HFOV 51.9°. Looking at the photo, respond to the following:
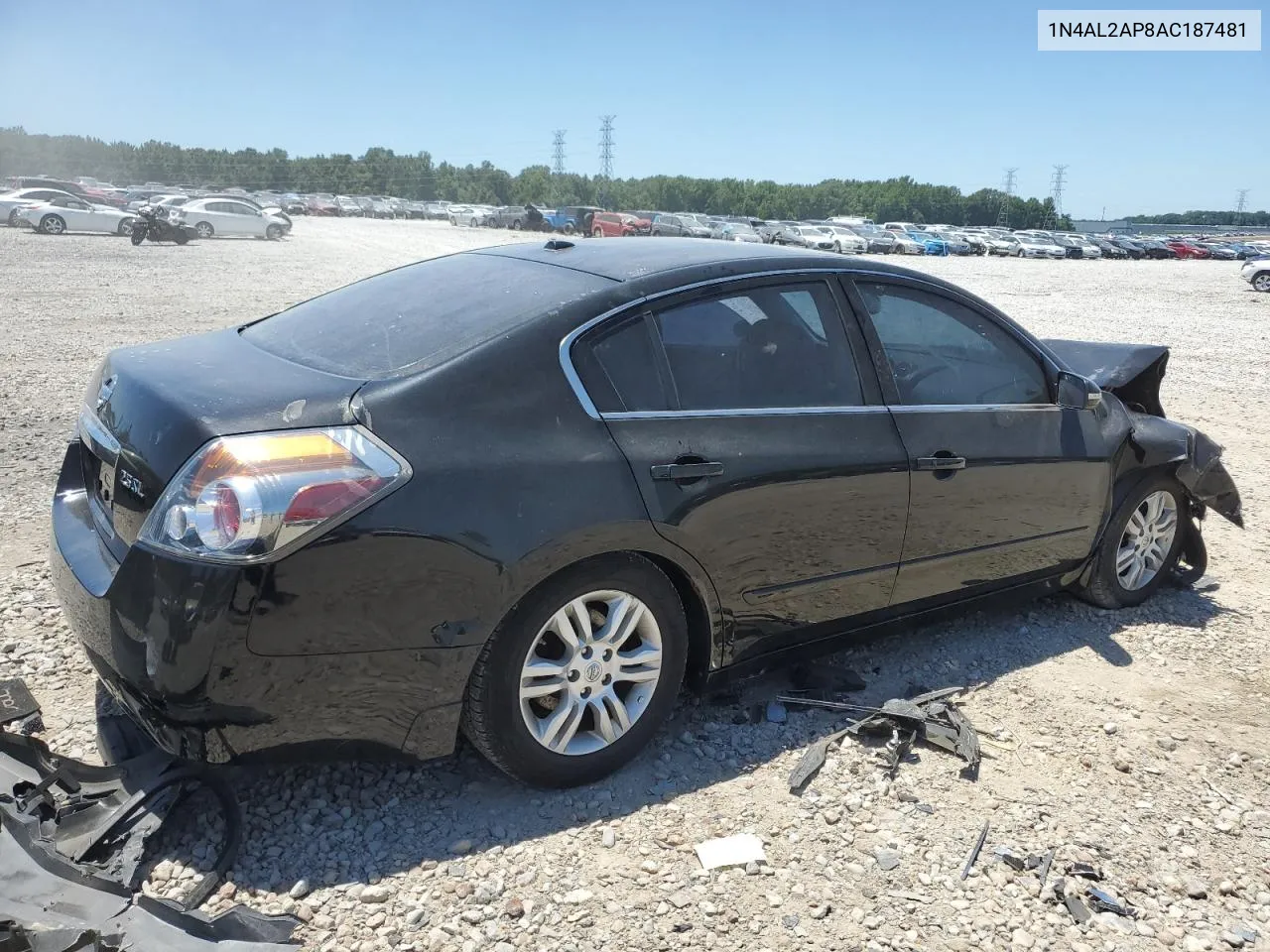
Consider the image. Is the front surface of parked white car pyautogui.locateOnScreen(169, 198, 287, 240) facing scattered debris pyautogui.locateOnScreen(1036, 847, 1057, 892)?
no

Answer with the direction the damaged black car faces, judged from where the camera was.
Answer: facing away from the viewer and to the right of the viewer

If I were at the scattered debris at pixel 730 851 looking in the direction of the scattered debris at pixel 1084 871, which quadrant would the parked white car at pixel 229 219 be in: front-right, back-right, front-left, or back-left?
back-left

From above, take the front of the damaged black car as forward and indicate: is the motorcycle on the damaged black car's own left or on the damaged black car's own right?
on the damaged black car's own left

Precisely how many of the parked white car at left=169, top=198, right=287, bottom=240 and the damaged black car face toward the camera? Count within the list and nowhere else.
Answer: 0

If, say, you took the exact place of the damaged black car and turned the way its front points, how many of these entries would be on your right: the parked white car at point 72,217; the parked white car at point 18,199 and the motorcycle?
0

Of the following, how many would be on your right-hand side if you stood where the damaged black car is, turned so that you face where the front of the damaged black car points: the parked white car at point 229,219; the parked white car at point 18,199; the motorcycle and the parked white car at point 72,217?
0

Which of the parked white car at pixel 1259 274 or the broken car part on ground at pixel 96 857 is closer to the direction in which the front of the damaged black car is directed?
the parked white car
